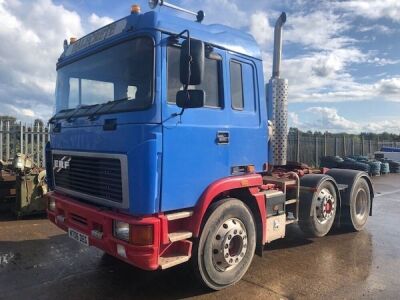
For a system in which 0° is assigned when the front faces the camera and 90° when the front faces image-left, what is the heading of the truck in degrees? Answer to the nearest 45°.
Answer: approximately 45°

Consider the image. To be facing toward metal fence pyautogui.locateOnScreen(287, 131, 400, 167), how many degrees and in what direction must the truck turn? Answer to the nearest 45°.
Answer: approximately 135° to its right

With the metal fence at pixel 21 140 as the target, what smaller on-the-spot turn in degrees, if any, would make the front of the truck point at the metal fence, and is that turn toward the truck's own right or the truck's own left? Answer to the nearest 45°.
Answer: approximately 90° to the truck's own right
